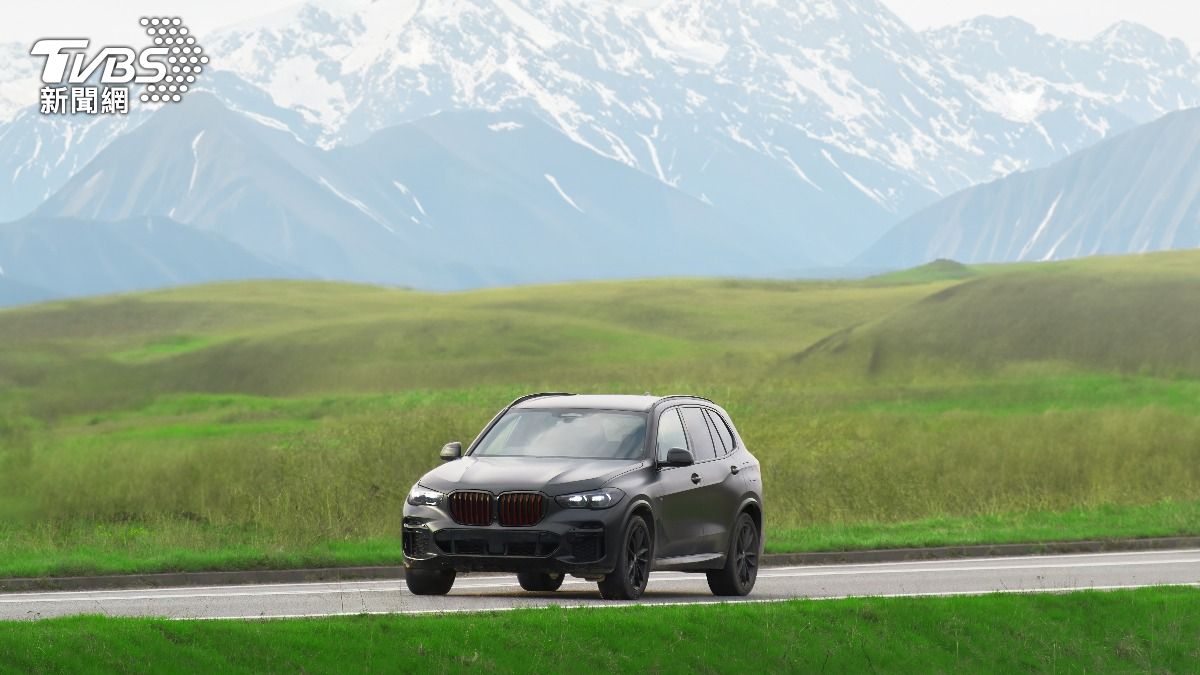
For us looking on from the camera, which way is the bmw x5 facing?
facing the viewer and to the left of the viewer
